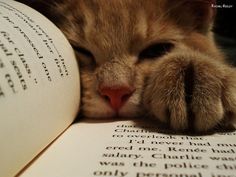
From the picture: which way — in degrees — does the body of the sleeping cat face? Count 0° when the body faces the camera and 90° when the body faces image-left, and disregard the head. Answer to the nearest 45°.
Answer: approximately 0°
